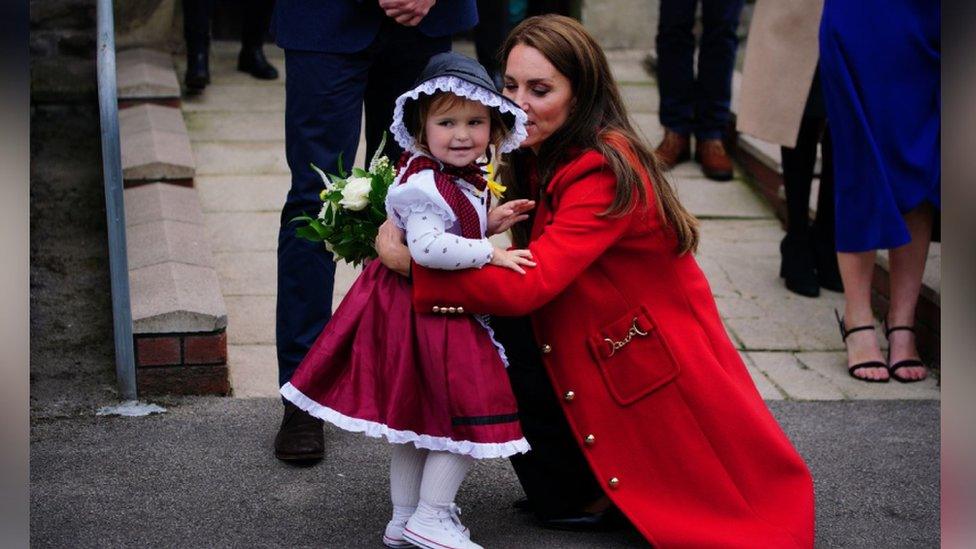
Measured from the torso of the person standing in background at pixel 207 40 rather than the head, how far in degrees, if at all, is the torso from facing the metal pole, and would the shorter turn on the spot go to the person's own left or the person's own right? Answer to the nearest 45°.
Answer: approximately 45° to the person's own right

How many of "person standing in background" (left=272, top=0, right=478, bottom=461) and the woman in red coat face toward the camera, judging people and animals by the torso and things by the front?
1

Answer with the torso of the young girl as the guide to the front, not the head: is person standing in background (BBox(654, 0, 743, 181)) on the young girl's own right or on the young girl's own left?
on the young girl's own left

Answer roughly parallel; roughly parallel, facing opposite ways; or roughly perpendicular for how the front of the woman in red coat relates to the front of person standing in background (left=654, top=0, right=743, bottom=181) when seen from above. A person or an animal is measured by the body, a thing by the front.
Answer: roughly perpendicular

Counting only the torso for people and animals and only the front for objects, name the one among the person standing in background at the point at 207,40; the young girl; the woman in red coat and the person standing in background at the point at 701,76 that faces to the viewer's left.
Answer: the woman in red coat

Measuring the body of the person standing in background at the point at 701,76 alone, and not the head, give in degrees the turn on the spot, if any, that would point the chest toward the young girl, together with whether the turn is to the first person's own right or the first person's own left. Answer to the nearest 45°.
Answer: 0° — they already face them

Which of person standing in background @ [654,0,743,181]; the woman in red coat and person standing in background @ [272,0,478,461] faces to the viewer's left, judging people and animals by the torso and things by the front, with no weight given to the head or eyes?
the woman in red coat

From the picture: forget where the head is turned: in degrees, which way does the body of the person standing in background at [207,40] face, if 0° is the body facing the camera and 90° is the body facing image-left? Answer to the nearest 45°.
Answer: approximately 315°

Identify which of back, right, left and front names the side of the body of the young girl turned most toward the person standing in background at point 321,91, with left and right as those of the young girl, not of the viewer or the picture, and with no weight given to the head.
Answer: back

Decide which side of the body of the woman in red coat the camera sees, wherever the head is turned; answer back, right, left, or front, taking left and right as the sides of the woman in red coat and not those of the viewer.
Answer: left
